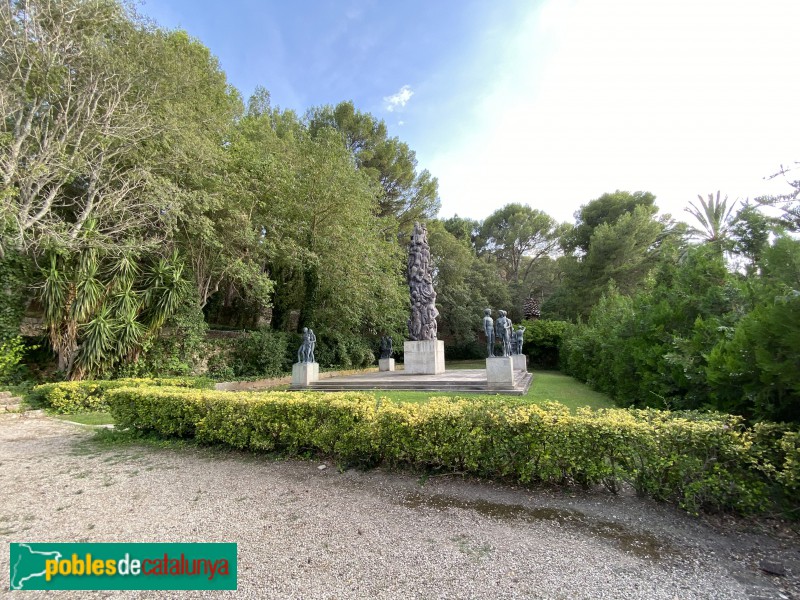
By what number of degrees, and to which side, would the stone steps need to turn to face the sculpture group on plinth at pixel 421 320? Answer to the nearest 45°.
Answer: approximately 180°

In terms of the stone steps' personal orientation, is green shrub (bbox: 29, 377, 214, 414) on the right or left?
on its right

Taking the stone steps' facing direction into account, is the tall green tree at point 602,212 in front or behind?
behind

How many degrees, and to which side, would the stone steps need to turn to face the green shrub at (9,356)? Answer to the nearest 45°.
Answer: approximately 90° to its right

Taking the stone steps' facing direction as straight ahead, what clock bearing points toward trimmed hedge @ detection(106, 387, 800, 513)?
The trimmed hedge is roughly at 12 o'clock from the stone steps.

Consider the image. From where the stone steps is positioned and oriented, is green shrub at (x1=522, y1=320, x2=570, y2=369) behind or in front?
behind

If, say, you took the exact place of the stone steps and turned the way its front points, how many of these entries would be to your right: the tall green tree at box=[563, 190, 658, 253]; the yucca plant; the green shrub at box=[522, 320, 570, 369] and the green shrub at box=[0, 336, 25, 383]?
2

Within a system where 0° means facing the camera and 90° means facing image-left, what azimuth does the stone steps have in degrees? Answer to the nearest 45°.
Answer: approximately 0°
